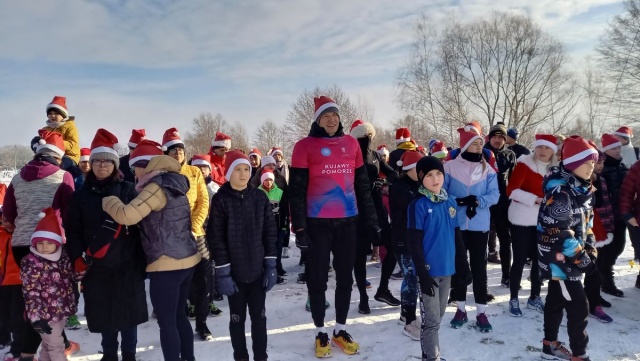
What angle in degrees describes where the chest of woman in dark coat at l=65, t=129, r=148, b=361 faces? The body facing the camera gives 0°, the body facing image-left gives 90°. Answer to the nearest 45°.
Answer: approximately 0°
